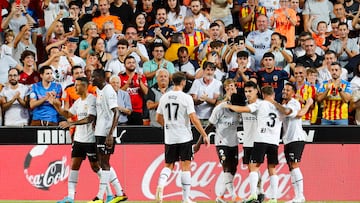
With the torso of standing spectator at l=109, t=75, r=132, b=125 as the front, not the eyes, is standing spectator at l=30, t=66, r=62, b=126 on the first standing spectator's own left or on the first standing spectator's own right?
on the first standing spectator's own right

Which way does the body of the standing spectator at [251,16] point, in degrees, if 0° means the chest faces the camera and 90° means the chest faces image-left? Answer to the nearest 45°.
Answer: approximately 0°

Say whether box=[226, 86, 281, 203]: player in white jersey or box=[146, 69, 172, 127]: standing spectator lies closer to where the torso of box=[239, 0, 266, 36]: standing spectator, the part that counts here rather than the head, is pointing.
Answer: the player in white jersey

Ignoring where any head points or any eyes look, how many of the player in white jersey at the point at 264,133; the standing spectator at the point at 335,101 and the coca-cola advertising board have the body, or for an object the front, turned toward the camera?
2

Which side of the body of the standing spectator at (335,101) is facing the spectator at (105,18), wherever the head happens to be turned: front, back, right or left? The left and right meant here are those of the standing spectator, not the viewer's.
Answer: right

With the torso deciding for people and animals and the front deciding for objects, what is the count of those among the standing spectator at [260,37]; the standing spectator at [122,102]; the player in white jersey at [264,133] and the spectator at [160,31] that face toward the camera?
3

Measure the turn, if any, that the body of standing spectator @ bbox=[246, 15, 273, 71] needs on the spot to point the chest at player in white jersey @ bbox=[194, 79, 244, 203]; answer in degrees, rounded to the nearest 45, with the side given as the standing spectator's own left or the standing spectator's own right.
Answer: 0° — they already face them

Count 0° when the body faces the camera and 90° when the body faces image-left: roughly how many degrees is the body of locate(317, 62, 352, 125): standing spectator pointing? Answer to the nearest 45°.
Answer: approximately 0°

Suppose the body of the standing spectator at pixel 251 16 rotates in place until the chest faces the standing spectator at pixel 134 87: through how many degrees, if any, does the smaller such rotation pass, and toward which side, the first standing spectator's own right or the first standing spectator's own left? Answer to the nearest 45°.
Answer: approximately 45° to the first standing spectator's own right
